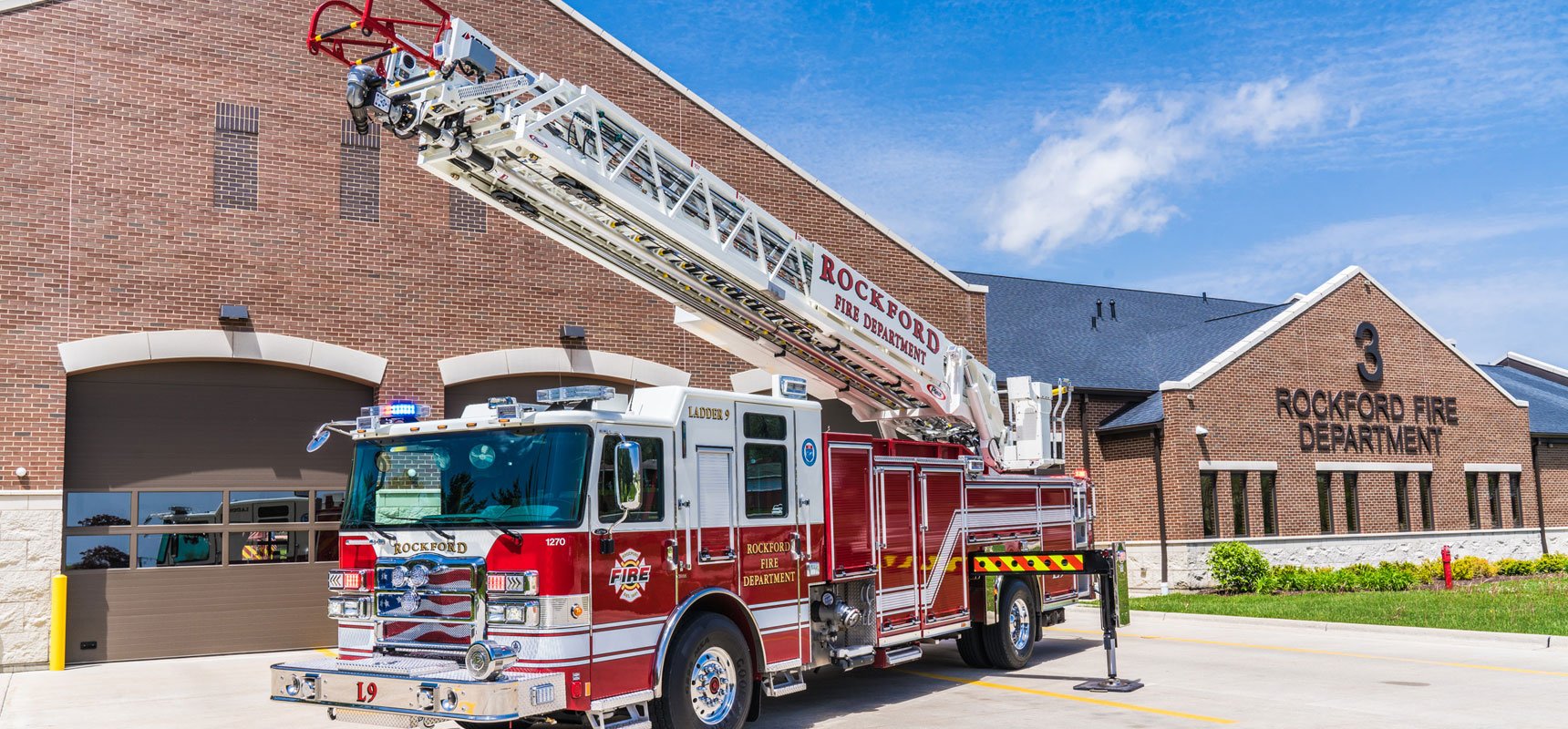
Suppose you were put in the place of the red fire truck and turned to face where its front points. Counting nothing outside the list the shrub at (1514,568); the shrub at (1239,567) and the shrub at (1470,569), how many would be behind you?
3

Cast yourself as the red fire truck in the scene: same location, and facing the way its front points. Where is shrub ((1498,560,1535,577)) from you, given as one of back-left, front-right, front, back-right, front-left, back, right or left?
back

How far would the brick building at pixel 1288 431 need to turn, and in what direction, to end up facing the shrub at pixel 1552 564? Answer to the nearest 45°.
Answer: approximately 90° to its left

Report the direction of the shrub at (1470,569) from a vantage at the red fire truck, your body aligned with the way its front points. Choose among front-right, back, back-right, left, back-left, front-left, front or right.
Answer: back

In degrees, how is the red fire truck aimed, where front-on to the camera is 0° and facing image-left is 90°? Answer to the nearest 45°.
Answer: approximately 45°

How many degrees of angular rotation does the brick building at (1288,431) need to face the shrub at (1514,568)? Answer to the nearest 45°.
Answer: approximately 90° to its left

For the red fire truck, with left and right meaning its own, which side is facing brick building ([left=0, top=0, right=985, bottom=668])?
right

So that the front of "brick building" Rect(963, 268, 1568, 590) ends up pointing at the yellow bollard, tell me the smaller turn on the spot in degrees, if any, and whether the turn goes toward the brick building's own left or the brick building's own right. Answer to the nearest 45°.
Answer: approximately 90° to the brick building's own right

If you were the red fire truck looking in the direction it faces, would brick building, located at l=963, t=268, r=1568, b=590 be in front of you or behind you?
behind
